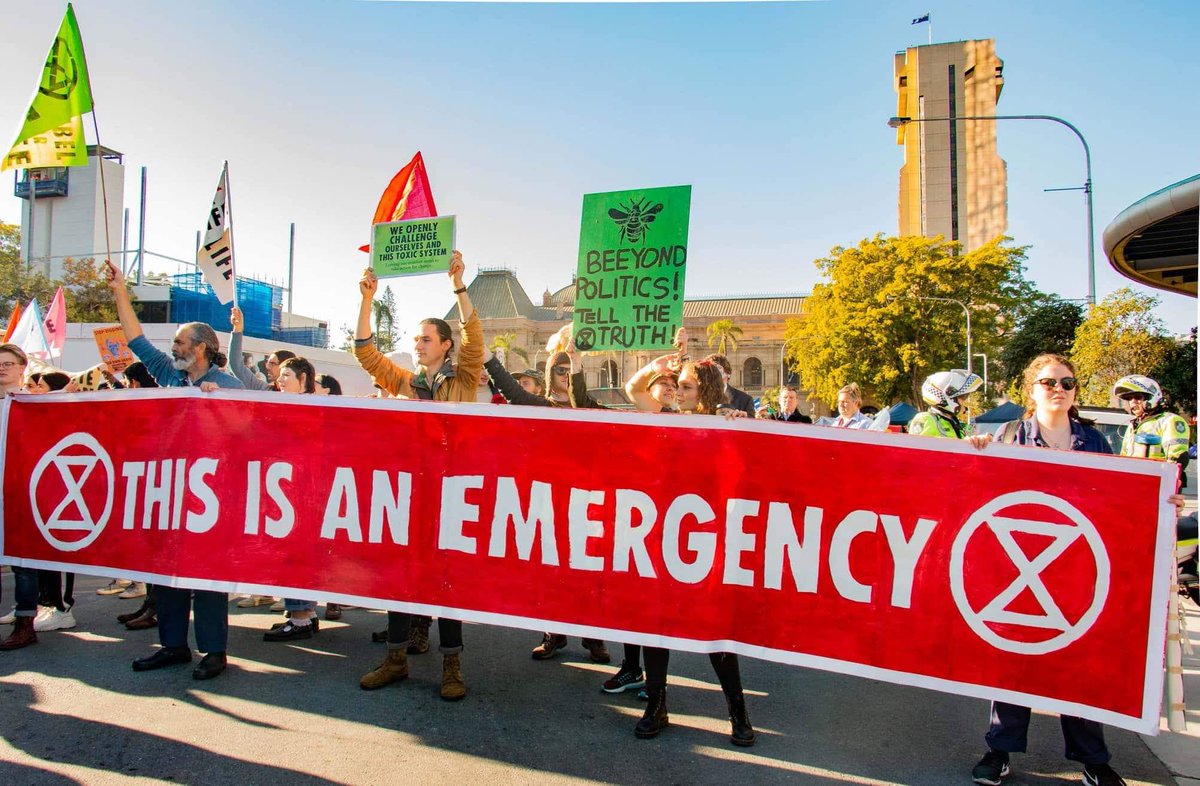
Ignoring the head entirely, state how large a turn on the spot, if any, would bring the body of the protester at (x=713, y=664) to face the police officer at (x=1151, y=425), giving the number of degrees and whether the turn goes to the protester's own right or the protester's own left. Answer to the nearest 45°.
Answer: approximately 135° to the protester's own left

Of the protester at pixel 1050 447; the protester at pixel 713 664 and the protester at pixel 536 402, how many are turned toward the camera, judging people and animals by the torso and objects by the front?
3

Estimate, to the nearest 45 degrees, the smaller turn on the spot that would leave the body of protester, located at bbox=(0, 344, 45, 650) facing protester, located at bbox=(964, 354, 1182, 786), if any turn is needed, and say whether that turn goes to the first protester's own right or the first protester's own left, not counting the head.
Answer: approximately 90° to the first protester's own left

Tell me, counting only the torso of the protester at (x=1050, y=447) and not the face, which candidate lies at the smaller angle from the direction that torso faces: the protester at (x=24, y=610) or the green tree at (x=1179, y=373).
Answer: the protester

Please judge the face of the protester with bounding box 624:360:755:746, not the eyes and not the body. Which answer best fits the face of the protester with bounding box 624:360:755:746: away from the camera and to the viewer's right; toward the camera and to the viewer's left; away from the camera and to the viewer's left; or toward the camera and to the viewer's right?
toward the camera and to the viewer's left

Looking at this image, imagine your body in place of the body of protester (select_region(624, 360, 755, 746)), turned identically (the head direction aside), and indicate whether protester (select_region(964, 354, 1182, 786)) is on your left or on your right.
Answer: on your left

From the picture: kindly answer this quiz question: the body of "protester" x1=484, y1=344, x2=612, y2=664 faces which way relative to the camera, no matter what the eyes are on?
toward the camera

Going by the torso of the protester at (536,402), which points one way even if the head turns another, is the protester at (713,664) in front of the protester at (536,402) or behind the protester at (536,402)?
in front

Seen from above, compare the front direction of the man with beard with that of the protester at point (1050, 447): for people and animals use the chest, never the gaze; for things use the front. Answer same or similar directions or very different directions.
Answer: same or similar directions

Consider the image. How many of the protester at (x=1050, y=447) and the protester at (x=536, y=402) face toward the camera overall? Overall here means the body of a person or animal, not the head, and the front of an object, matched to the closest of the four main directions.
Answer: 2

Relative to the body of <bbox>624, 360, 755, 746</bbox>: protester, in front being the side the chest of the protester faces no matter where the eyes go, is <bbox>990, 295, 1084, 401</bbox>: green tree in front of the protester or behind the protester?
behind

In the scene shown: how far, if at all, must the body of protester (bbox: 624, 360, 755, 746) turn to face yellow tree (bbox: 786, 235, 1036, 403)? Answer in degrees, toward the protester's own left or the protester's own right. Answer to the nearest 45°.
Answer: approximately 180°

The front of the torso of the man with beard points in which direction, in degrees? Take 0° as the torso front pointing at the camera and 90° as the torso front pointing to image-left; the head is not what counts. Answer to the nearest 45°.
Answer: approximately 45°

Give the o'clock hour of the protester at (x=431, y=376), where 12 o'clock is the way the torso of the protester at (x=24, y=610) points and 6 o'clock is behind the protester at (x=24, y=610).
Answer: the protester at (x=431, y=376) is roughly at 9 o'clock from the protester at (x=24, y=610).

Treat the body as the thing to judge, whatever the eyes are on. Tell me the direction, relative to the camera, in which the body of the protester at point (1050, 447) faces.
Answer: toward the camera
